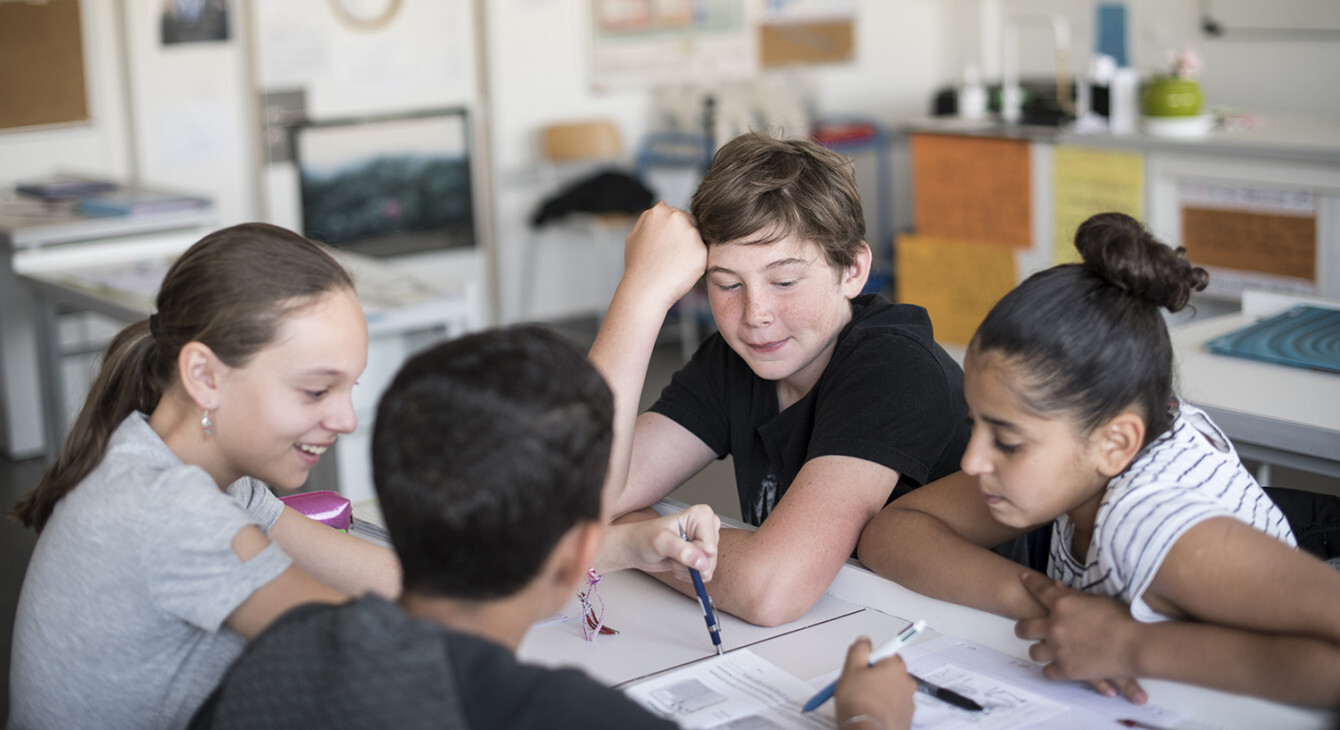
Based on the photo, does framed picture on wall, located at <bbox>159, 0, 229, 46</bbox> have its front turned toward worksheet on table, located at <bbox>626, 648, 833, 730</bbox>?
yes

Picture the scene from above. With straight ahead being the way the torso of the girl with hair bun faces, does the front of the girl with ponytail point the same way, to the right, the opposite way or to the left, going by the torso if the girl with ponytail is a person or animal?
the opposite way

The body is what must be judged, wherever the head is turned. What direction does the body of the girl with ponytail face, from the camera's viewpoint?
to the viewer's right

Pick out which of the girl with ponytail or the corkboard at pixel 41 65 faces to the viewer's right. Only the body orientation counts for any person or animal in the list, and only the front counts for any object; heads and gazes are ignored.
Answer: the girl with ponytail
